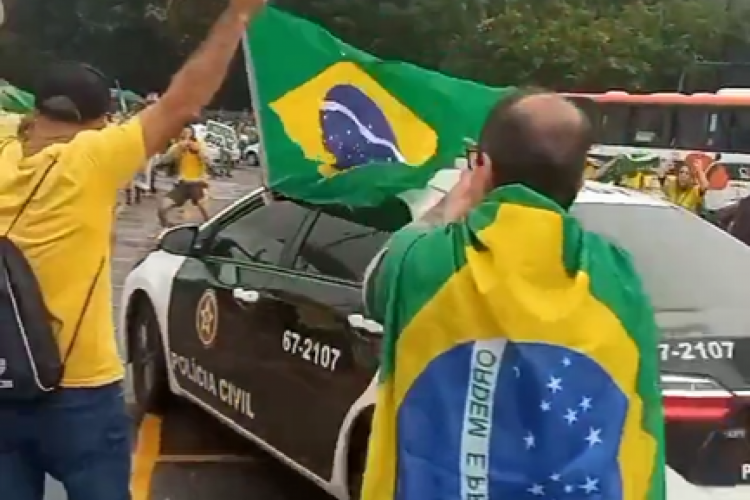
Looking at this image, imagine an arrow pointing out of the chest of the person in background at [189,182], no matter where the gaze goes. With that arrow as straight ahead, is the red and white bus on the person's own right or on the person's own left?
on the person's own left

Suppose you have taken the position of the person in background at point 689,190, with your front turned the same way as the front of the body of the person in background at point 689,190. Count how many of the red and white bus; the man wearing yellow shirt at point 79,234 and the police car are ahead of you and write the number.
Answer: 2

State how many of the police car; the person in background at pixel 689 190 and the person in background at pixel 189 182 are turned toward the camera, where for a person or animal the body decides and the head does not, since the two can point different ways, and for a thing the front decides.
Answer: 2

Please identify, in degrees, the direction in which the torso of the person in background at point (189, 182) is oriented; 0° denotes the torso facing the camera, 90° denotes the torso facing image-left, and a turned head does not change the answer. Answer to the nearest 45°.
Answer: approximately 0°

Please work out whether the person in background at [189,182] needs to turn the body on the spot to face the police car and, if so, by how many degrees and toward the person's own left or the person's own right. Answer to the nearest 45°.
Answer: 0° — they already face it

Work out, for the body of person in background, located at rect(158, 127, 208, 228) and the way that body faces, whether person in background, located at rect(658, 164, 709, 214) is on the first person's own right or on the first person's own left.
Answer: on the first person's own left

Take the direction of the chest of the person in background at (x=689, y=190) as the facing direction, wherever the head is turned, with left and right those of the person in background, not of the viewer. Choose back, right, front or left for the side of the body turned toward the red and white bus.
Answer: back

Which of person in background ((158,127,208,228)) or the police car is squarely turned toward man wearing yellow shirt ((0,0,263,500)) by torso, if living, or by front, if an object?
the person in background

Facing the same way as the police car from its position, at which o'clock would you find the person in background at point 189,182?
The person in background is roughly at 1 o'clock from the police car.

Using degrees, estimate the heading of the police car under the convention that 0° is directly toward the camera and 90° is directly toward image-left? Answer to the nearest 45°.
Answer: approximately 135°

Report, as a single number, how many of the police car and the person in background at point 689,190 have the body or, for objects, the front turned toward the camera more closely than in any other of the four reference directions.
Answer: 1
